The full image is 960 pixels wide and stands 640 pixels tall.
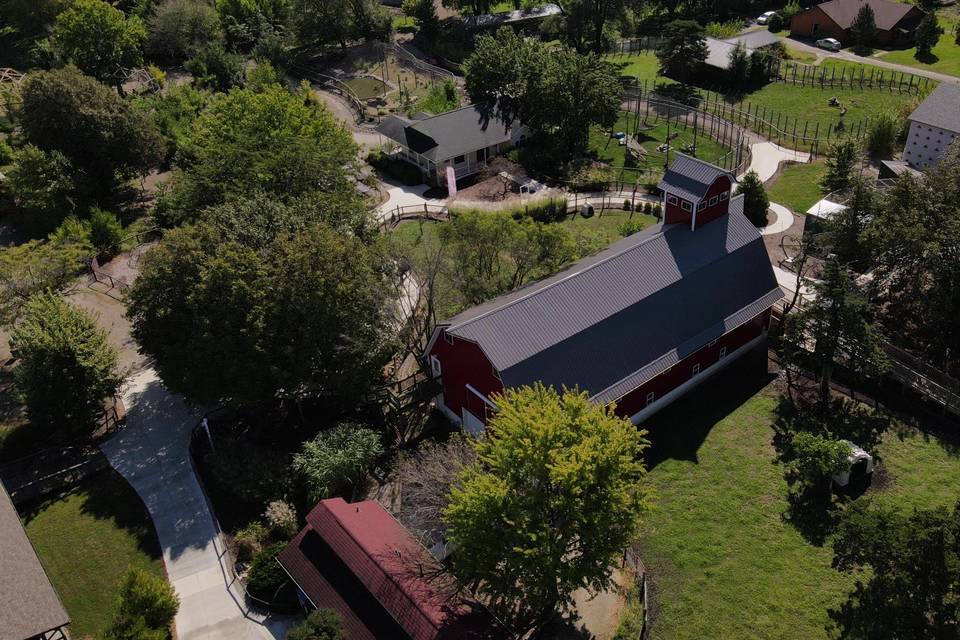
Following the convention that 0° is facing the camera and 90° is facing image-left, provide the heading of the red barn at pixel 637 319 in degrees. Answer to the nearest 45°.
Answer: approximately 45°

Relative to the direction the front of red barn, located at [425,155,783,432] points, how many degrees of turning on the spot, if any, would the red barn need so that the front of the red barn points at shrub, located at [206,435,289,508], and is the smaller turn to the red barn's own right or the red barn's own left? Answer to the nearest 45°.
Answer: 0° — it already faces it

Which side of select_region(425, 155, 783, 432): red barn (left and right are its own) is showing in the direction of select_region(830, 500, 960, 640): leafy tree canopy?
left

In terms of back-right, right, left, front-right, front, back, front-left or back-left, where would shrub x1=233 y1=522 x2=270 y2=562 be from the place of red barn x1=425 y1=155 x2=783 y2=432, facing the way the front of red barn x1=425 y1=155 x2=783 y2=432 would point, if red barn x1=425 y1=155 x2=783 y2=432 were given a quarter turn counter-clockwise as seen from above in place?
right

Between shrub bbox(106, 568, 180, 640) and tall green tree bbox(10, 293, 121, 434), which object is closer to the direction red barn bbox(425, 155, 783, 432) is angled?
the shrub

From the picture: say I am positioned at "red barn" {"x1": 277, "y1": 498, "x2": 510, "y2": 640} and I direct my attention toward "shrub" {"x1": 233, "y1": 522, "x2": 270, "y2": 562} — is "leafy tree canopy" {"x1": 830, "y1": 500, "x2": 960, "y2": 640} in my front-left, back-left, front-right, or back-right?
back-right

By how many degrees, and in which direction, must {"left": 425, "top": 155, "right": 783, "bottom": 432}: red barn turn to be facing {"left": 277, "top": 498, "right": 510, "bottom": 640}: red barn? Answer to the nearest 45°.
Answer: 0° — it already faces it

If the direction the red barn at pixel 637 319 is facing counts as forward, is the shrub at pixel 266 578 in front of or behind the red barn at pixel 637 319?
in front

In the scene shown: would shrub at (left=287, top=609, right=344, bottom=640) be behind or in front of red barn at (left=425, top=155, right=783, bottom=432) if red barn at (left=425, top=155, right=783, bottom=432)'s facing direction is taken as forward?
in front

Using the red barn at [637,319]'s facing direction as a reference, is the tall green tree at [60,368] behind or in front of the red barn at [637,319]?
in front
